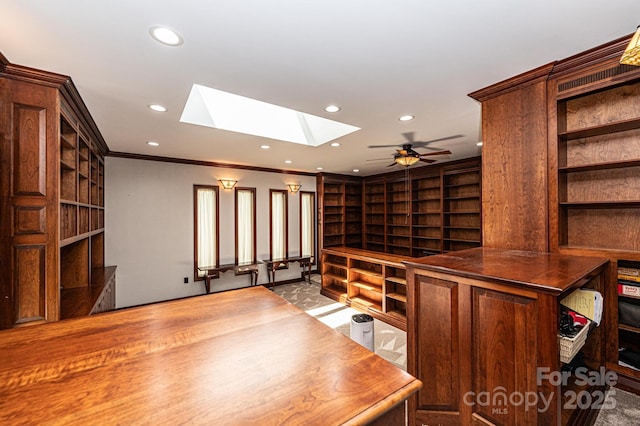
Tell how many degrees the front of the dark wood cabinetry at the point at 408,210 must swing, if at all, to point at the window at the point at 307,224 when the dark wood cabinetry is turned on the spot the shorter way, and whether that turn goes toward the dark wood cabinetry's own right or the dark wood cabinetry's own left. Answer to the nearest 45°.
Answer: approximately 45° to the dark wood cabinetry's own right

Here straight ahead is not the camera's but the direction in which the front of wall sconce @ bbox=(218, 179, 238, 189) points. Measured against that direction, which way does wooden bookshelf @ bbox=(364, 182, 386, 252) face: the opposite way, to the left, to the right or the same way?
to the right

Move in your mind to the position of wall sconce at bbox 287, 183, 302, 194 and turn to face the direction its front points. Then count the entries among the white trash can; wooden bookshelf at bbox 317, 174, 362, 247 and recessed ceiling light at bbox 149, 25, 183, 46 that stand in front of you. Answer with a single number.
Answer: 2

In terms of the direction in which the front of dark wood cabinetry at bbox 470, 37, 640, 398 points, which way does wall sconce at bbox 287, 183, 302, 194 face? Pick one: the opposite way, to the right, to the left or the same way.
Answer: to the left

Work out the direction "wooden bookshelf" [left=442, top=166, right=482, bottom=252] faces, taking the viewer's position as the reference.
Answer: facing the viewer and to the left of the viewer

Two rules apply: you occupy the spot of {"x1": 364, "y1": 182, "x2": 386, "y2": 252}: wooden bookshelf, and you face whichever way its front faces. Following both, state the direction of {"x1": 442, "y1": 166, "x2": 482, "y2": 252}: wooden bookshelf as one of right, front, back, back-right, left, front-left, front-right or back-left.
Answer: left

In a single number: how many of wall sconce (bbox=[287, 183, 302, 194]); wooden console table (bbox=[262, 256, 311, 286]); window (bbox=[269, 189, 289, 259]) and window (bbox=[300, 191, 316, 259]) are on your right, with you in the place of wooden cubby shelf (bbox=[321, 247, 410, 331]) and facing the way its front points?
4

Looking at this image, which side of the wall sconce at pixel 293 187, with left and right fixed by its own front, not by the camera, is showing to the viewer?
front

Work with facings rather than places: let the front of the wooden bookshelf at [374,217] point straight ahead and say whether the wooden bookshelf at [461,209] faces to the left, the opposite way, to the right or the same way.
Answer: the same way

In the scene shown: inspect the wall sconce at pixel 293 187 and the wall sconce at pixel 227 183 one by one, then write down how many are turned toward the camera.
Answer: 2

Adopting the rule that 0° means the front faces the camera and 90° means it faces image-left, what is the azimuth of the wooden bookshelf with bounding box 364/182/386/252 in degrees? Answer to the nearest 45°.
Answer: approximately 45°
